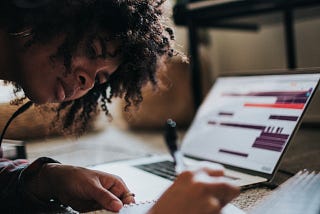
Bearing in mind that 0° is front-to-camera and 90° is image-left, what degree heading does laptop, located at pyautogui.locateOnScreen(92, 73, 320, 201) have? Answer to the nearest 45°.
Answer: approximately 45°

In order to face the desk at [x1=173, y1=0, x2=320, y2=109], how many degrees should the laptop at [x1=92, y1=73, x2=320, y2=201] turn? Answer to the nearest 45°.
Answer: approximately 135° to its right
